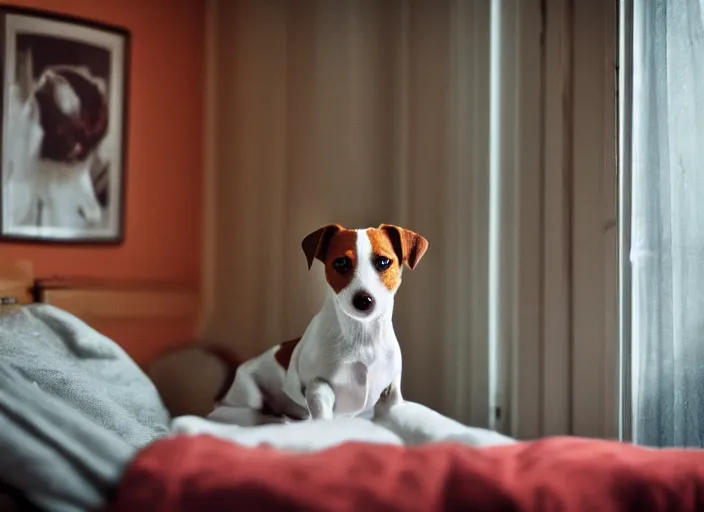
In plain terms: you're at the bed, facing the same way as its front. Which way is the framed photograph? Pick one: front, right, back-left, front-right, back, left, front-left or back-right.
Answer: back-left

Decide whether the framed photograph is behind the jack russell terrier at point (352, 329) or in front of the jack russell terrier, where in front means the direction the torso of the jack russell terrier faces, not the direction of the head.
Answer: behind

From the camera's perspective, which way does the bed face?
to the viewer's right

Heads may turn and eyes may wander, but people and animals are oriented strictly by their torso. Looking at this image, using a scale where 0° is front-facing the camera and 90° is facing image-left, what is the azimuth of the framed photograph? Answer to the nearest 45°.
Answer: approximately 315°

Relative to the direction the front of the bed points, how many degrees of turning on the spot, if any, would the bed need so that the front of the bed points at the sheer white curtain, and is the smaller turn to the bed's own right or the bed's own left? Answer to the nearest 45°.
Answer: approximately 45° to the bed's own left
